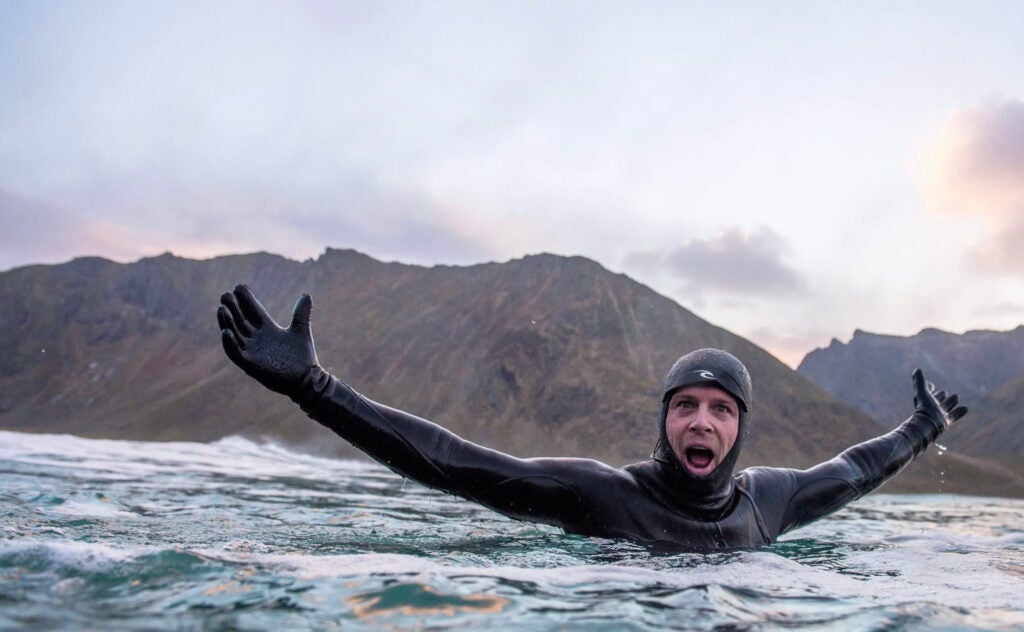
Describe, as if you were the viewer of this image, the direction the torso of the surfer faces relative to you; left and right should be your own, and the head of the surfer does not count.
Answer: facing the viewer and to the right of the viewer
